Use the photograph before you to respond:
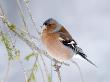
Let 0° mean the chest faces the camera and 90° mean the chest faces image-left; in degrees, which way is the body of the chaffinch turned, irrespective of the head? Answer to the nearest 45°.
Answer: approximately 45°
